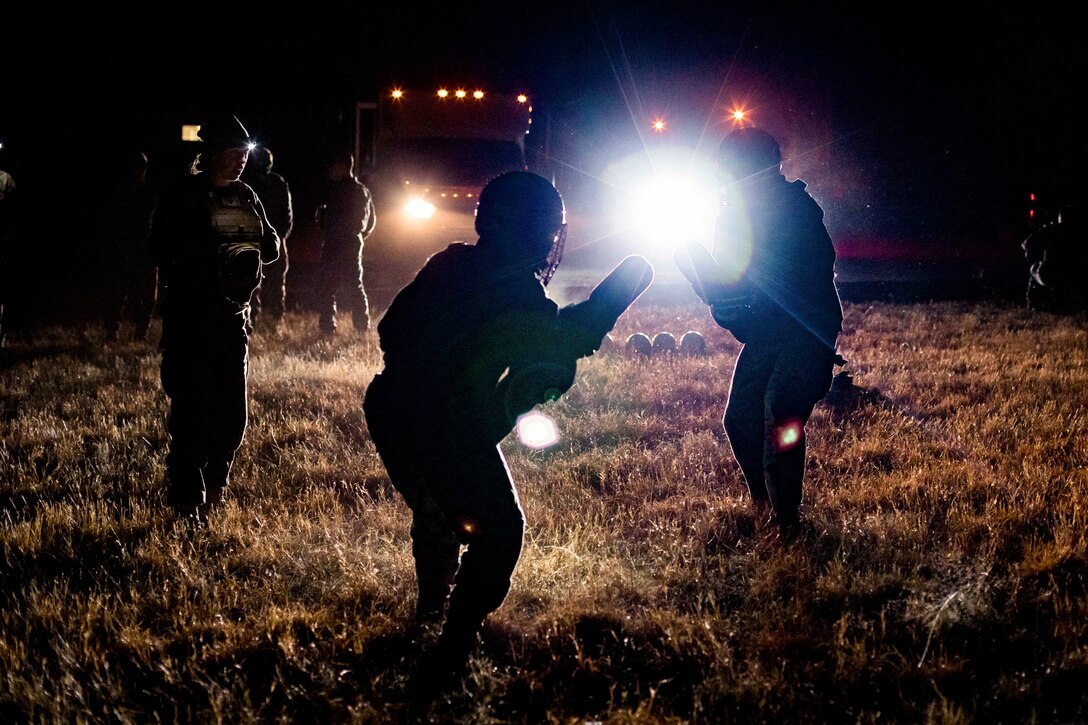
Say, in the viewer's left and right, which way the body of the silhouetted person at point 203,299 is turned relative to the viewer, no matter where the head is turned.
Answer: facing the viewer and to the right of the viewer

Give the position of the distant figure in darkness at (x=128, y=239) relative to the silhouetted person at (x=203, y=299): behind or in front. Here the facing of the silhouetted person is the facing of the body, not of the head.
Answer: behind

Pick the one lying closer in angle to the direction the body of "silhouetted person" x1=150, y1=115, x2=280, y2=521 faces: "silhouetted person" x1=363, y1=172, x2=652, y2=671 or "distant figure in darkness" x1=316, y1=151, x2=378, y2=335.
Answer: the silhouetted person

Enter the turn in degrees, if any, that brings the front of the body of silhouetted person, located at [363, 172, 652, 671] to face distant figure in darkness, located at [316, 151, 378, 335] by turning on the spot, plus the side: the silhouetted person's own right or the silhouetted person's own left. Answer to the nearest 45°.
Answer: approximately 90° to the silhouetted person's own left

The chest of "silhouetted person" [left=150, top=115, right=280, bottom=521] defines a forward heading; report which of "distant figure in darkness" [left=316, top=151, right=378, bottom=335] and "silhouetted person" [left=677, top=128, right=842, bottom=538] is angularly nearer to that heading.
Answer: the silhouetted person

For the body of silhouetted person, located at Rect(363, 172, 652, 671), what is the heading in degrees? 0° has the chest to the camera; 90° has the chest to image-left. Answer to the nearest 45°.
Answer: approximately 270°

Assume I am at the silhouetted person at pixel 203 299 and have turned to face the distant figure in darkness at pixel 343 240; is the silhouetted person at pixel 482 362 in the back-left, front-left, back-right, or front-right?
back-right

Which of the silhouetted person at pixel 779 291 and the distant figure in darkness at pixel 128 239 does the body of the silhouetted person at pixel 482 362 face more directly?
the silhouetted person

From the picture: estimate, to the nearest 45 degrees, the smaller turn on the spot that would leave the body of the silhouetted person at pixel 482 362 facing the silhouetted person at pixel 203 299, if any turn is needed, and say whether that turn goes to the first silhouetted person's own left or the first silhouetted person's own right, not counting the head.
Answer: approximately 135° to the first silhouetted person's own left

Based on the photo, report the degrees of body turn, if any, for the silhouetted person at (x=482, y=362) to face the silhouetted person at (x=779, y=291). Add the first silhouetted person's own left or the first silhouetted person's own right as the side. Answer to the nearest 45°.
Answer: approximately 45° to the first silhouetted person's own left
